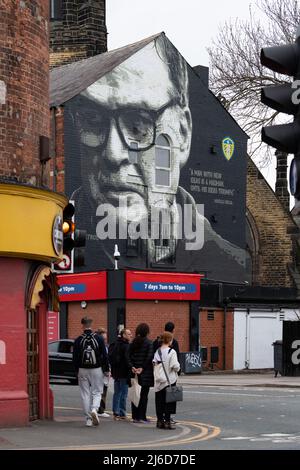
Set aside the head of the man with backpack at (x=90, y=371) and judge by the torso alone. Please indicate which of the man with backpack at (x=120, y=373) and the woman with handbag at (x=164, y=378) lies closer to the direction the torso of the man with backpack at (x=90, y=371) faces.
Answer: the man with backpack

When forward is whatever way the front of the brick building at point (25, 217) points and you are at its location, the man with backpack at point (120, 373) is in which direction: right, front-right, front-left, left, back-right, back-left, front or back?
left

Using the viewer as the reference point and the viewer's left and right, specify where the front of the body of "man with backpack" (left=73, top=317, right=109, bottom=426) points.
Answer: facing away from the viewer

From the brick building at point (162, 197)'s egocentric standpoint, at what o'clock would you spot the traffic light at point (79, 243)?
The traffic light is roughly at 12 o'clock from the brick building.

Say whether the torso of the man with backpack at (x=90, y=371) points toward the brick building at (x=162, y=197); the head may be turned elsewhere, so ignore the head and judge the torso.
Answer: yes

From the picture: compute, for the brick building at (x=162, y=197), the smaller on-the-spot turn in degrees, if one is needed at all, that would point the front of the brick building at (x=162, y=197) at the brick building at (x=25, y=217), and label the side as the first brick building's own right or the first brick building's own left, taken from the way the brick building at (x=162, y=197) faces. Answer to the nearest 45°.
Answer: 0° — it already faces it

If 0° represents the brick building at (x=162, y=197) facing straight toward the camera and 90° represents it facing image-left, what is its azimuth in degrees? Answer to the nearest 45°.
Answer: approximately 0°

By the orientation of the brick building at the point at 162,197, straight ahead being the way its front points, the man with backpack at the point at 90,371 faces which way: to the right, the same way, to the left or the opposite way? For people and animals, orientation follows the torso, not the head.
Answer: the opposite way
